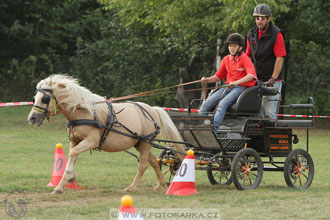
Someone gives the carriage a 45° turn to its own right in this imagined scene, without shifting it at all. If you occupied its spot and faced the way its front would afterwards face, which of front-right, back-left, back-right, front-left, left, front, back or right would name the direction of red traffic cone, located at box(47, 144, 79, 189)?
front

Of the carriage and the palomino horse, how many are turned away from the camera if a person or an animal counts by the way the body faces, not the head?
0

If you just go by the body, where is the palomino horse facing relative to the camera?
to the viewer's left

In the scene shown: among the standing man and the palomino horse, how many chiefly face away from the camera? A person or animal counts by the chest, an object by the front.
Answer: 0

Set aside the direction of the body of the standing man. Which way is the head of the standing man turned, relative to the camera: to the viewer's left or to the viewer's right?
to the viewer's left

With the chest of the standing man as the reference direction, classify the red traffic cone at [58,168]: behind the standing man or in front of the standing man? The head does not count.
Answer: in front

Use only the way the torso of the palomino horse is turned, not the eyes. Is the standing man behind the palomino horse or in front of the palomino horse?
behind

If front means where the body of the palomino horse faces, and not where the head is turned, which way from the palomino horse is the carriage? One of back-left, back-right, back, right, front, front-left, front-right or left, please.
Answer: back

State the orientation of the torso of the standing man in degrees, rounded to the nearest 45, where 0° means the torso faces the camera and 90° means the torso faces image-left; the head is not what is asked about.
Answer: approximately 45°

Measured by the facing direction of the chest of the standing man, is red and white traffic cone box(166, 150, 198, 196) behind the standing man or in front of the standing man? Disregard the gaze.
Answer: in front

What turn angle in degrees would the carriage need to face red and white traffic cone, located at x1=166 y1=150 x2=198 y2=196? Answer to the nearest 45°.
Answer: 0° — it already faces it

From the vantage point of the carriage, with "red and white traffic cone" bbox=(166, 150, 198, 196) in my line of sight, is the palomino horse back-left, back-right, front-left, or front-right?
front-right

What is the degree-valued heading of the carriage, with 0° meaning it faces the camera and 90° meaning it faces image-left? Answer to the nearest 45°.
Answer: approximately 45°
